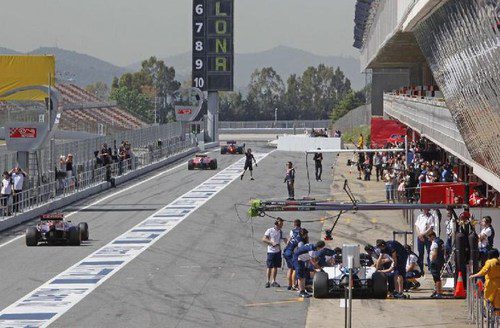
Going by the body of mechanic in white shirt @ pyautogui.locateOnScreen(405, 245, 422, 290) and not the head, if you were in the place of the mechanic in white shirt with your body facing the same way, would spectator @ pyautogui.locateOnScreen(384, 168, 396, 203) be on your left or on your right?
on your right

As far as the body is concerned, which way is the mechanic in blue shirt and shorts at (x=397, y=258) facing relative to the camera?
to the viewer's left

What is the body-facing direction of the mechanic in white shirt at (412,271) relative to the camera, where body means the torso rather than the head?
to the viewer's left

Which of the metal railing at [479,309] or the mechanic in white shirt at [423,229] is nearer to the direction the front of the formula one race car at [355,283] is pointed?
the mechanic in white shirt

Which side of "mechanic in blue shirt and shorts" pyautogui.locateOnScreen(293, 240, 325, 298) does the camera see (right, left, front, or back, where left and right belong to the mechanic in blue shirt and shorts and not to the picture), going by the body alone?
right

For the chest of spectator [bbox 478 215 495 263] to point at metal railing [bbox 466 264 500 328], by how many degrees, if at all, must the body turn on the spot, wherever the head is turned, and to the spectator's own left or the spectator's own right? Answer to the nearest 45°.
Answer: approximately 90° to the spectator's own left

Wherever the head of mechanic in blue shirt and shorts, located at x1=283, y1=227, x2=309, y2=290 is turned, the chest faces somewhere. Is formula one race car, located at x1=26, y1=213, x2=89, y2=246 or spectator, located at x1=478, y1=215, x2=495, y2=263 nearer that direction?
the spectator

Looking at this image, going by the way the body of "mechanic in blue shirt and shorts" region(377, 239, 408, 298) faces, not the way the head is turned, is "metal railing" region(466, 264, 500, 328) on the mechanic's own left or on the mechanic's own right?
on the mechanic's own left

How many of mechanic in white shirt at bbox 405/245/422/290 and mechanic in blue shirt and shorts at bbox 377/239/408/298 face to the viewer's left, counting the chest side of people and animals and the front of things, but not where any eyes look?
2

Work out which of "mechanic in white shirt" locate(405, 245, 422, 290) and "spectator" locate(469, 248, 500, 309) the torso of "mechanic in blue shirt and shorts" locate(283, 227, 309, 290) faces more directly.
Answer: the mechanic in white shirt

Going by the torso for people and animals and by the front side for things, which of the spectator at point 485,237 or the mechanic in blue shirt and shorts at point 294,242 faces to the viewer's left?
the spectator
